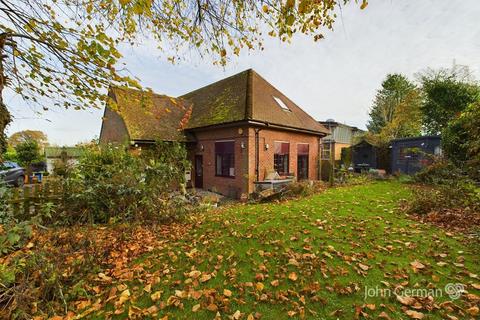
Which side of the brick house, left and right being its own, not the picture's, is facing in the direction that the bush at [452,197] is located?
left

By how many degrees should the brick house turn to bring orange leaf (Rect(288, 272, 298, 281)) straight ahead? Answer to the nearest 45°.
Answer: approximately 45° to its left

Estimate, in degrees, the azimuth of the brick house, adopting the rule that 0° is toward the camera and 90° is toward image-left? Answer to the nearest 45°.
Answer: approximately 45°

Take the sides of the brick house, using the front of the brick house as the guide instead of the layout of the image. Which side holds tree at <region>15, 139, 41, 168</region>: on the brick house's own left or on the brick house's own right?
on the brick house's own right

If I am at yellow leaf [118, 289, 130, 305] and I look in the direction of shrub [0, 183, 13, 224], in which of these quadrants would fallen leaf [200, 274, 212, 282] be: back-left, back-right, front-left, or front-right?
back-right

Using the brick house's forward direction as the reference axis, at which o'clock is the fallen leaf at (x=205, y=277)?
The fallen leaf is roughly at 11 o'clock from the brick house.

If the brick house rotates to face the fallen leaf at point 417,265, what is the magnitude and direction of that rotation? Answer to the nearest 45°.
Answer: approximately 45° to its left

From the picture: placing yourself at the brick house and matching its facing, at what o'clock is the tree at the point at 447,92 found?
The tree is roughly at 7 o'clock from the brick house.

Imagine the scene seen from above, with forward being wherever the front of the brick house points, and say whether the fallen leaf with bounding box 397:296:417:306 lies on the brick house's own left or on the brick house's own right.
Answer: on the brick house's own left

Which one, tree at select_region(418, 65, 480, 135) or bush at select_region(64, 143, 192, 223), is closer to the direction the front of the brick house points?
the bush

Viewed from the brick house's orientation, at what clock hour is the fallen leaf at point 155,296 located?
The fallen leaf is roughly at 11 o'clock from the brick house.
